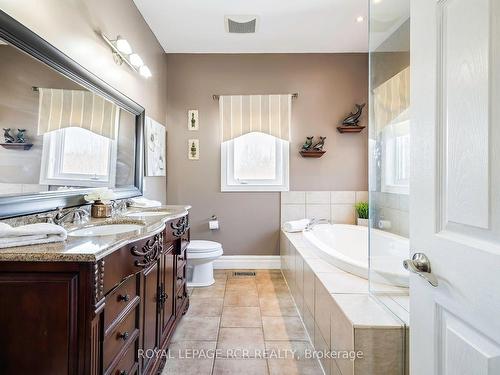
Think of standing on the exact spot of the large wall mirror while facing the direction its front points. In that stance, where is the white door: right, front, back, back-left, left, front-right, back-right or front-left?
front

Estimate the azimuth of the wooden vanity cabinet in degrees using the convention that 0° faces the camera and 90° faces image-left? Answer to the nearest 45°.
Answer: approximately 315°

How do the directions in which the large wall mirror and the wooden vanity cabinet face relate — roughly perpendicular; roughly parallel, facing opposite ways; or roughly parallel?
roughly parallel

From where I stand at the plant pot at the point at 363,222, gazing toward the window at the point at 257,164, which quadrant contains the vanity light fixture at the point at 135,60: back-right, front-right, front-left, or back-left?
front-left

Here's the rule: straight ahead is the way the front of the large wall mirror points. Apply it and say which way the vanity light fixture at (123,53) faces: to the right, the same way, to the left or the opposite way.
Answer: the same way

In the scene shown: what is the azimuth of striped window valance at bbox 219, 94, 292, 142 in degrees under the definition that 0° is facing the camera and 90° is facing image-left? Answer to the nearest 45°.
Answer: approximately 0°

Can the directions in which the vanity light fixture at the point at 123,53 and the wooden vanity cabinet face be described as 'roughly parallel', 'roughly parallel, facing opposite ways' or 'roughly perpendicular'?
roughly parallel
